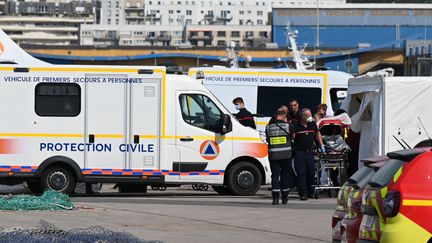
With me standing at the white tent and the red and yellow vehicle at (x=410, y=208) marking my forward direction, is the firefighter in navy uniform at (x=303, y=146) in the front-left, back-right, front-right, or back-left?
front-right

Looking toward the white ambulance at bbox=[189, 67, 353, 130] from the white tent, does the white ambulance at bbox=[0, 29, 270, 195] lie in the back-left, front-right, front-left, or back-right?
front-left

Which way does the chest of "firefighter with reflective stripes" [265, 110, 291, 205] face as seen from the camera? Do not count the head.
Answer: away from the camera

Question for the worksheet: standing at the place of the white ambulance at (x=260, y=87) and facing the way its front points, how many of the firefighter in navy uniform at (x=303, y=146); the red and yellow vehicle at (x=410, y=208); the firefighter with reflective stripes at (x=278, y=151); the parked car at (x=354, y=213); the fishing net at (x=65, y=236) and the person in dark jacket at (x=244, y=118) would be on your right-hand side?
6

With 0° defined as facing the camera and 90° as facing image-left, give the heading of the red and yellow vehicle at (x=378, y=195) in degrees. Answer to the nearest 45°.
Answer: approximately 225°

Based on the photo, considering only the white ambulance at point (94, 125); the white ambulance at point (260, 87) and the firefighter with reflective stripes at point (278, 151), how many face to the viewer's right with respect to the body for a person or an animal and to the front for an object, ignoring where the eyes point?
2

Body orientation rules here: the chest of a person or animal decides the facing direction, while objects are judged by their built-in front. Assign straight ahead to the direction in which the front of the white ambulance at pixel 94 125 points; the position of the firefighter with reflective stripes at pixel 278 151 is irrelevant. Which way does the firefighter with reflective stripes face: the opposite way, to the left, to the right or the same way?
to the left

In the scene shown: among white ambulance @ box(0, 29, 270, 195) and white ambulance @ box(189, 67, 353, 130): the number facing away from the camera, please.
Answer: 0

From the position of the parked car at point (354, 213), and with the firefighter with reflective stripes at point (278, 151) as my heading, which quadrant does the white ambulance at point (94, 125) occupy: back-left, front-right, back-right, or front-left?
front-left

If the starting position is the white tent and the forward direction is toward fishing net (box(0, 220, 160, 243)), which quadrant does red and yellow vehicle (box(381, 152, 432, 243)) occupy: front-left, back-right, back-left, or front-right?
front-left

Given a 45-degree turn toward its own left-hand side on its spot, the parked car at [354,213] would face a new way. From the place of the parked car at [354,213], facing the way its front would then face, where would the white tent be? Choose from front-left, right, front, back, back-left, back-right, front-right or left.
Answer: front

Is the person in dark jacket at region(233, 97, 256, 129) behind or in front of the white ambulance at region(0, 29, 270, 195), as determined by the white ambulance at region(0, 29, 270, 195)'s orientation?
in front

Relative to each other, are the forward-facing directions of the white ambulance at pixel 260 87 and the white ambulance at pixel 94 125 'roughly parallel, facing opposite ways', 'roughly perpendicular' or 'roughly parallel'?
roughly parallel

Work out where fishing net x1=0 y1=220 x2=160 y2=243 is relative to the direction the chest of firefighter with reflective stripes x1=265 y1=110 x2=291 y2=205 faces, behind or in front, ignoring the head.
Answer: behind

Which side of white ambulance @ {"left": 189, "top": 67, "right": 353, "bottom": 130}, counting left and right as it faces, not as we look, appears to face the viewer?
right

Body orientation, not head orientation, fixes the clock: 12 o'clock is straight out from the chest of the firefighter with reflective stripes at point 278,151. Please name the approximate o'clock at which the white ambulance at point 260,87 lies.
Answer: The white ambulance is roughly at 12 o'clock from the firefighter with reflective stripes.

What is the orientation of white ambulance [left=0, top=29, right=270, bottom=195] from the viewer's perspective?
to the viewer's right
